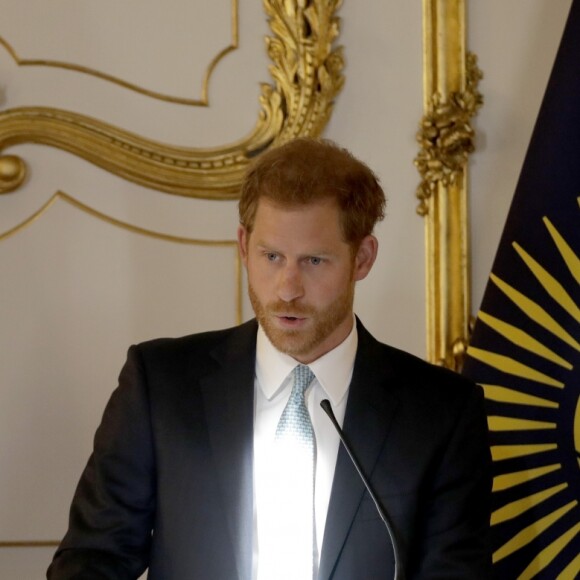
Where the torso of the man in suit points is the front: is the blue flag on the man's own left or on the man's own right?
on the man's own left

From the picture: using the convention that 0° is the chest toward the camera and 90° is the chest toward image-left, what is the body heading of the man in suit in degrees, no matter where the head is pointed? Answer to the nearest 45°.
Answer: approximately 0°
